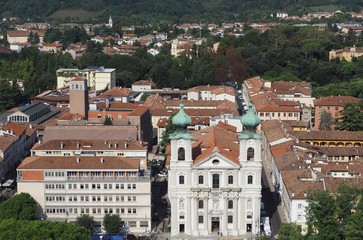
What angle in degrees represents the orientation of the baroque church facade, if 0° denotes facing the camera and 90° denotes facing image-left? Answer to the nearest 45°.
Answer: approximately 0°

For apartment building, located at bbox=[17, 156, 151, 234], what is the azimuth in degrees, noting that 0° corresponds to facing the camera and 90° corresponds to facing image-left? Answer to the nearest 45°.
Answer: approximately 0°

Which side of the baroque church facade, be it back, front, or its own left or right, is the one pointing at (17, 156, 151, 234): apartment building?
right

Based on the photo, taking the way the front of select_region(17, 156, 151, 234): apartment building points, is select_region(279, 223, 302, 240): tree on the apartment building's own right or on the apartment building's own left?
on the apartment building's own left

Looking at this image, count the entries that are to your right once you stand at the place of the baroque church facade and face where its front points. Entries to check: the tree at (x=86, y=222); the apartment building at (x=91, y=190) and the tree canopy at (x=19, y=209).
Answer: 3

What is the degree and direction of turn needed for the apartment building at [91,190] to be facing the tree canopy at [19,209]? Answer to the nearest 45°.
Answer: approximately 45° to its right

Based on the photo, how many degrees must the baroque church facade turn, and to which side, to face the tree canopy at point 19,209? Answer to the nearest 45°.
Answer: approximately 90° to its right

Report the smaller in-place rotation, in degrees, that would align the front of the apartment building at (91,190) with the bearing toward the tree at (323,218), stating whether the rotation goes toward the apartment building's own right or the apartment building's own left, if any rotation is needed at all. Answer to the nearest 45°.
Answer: approximately 45° to the apartment building's own left
